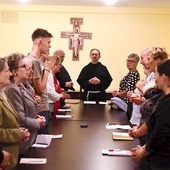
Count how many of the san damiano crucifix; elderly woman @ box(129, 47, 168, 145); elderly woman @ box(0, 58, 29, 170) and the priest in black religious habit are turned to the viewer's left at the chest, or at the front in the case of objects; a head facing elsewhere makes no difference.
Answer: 1

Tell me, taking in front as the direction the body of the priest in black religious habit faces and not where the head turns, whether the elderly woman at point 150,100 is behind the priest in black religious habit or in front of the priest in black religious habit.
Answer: in front

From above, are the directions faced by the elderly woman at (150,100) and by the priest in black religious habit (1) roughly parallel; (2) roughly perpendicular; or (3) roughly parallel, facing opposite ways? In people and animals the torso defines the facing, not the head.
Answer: roughly perpendicular

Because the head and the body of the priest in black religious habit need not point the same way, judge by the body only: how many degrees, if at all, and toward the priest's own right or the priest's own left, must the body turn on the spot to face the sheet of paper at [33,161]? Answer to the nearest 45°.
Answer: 0° — they already face it

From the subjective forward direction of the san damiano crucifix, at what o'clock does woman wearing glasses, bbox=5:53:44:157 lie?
The woman wearing glasses is roughly at 12 o'clock from the san damiano crucifix.

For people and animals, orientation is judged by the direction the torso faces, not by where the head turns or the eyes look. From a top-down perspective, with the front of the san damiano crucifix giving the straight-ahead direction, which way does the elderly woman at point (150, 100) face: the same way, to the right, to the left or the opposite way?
to the right

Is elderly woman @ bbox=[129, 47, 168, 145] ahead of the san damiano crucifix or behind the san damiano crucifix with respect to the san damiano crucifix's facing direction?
ahead

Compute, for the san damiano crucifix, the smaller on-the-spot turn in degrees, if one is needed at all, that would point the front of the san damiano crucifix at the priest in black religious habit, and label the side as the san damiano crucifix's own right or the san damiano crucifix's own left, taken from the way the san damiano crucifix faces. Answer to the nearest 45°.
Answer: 0° — it already faces them

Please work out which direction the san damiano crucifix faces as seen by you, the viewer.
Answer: facing the viewer

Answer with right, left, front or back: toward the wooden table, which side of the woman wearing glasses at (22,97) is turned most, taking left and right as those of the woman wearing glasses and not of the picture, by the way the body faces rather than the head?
front

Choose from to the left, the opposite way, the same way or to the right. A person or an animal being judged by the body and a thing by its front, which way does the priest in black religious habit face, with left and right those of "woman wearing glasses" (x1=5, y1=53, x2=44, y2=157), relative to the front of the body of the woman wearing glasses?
to the right

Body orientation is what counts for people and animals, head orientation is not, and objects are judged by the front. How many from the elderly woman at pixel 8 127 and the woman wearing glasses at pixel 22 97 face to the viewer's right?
2

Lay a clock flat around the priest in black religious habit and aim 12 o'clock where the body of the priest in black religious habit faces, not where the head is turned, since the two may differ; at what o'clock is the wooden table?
The wooden table is roughly at 12 o'clock from the priest in black religious habit.

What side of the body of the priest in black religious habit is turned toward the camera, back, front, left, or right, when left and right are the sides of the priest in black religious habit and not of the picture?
front

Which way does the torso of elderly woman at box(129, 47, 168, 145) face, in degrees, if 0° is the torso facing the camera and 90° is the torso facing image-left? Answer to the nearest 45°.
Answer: approximately 90°

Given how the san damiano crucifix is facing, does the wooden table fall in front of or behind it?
in front

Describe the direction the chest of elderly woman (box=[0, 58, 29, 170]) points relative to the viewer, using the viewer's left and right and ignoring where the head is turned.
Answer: facing to the right of the viewer

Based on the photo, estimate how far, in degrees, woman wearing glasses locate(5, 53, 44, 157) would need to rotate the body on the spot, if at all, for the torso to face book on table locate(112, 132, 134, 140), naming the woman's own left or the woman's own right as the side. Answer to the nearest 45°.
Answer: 0° — they already face it

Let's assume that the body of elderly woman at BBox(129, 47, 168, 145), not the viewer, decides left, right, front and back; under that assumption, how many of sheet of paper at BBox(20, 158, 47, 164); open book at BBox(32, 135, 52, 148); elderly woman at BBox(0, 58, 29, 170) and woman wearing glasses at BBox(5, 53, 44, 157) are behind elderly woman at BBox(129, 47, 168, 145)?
0

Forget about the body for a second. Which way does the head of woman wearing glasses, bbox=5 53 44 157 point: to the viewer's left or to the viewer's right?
to the viewer's right

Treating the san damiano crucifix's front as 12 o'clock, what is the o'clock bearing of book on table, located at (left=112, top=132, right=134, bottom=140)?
The book on table is roughly at 12 o'clock from the san damiano crucifix.
